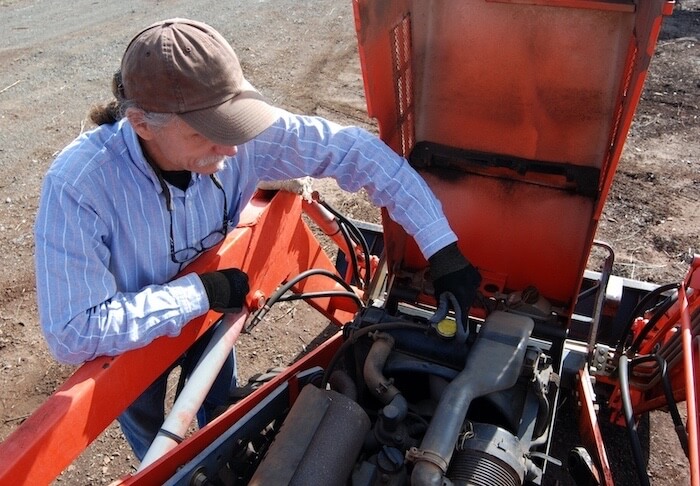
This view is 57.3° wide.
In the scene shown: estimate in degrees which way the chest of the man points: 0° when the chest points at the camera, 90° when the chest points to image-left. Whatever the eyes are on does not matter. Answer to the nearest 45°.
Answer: approximately 315°
